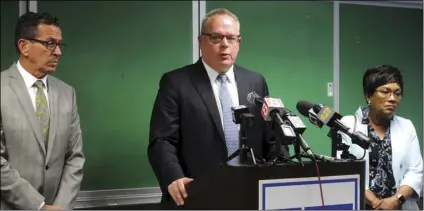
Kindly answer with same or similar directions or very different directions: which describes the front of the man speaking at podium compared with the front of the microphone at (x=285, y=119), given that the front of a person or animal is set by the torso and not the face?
very different directions

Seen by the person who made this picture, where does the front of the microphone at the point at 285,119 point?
facing away from the viewer and to the left of the viewer
